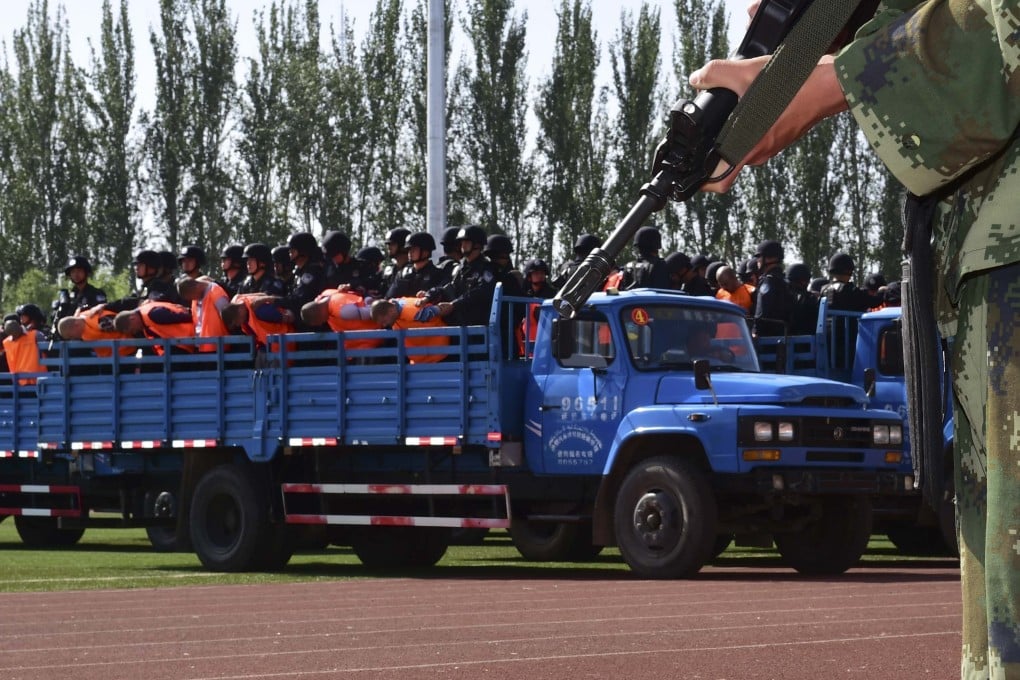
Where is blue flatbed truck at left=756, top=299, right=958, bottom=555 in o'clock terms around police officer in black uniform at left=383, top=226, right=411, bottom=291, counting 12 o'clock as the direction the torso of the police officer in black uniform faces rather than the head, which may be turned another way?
The blue flatbed truck is roughly at 8 o'clock from the police officer in black uniform.

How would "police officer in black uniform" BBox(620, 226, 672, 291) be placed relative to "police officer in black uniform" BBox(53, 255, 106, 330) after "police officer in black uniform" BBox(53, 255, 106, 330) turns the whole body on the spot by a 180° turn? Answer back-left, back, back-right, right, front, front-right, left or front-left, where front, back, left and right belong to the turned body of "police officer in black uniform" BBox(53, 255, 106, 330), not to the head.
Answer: right

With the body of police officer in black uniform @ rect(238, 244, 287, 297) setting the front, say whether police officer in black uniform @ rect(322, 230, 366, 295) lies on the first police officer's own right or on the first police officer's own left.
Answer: on the first police officer's own left

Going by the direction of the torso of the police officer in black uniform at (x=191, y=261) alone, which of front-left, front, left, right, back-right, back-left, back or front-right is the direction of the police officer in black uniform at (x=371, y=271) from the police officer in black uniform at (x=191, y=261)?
left

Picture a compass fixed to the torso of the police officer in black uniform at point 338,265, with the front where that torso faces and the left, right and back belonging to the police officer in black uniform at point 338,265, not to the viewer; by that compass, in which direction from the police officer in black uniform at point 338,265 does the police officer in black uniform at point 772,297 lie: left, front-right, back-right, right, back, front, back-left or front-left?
back-left

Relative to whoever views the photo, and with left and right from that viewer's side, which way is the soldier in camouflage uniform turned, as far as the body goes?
facing to the left of the viewer

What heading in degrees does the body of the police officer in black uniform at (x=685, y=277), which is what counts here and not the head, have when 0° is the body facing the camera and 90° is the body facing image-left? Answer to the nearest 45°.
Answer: approximately 45°

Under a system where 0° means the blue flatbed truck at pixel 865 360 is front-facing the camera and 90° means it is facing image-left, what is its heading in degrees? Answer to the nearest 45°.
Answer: approximately 315°

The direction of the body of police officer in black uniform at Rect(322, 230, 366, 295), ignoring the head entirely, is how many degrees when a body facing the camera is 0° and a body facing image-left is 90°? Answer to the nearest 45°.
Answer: approximately 45°
